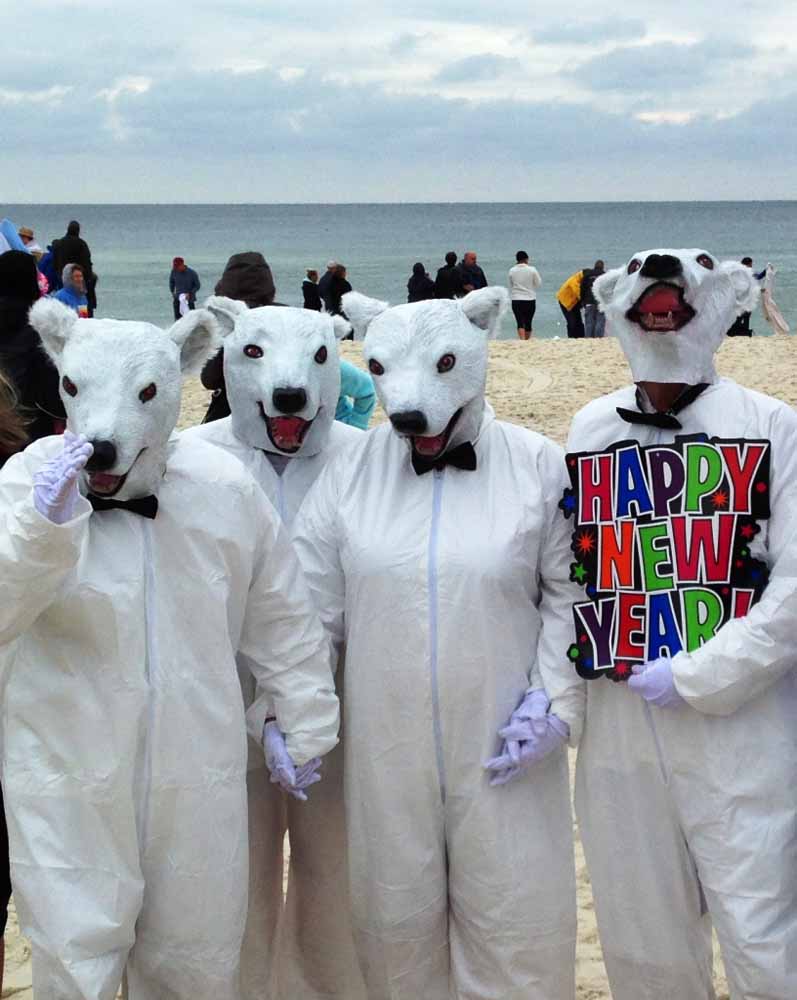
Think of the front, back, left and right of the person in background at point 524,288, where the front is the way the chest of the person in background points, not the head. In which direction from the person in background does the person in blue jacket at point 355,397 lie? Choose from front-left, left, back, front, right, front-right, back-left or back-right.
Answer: back

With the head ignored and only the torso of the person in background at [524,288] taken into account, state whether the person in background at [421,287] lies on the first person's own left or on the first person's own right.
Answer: on the first person's own left

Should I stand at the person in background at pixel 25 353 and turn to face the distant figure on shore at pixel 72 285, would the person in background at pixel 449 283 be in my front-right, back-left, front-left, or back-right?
front-right

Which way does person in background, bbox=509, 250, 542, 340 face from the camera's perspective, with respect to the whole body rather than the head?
away from the camera

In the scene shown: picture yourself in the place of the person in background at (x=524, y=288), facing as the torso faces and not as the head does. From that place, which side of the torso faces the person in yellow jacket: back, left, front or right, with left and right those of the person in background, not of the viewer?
right

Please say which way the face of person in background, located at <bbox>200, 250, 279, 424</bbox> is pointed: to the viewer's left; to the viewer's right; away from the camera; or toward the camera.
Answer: away from the camera

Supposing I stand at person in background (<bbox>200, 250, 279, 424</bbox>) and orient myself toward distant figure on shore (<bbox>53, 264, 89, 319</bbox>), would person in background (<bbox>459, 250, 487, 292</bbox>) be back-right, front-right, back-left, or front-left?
front-right
